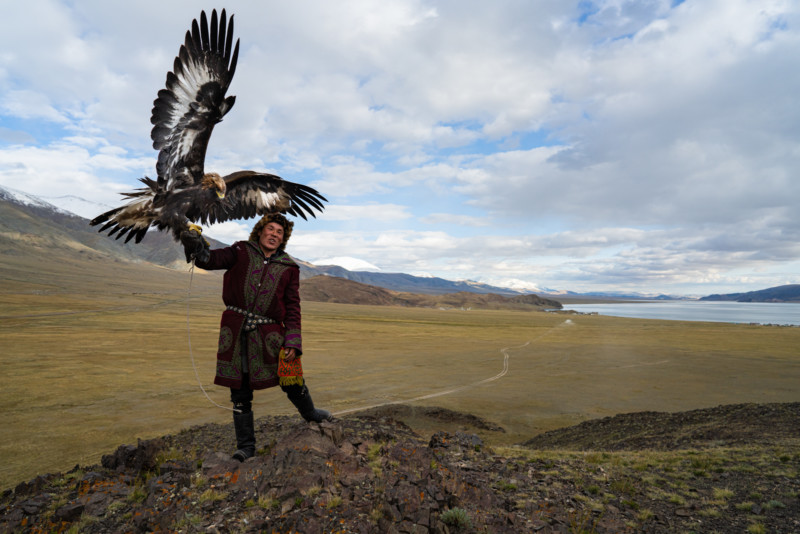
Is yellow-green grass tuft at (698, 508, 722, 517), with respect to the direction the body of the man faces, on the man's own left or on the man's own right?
on the man's own left

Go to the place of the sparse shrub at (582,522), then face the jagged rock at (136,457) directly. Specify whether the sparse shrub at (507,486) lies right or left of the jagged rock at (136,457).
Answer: right

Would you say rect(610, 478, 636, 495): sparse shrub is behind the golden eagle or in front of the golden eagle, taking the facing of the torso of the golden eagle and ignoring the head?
in front

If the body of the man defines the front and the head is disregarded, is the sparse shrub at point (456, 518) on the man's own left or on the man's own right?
on the man's own left

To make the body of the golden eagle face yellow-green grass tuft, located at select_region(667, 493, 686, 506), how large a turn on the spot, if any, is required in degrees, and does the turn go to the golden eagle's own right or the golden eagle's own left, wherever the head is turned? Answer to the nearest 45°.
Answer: approximately 45° to the golden eagle's own left

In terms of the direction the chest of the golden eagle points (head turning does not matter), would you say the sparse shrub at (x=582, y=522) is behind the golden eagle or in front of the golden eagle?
in front

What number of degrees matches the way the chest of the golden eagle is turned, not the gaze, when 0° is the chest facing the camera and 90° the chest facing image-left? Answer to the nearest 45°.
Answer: approximately 315°
